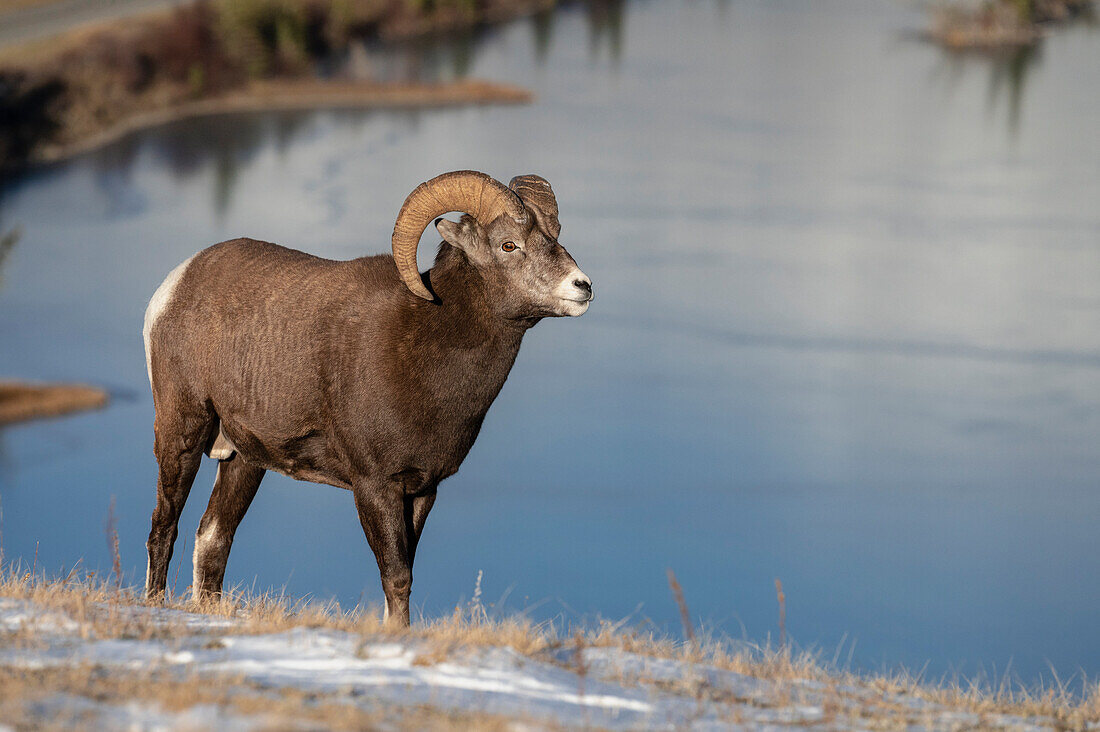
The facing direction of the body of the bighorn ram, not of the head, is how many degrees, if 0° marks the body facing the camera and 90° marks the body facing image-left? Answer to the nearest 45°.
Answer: approximately 315°
